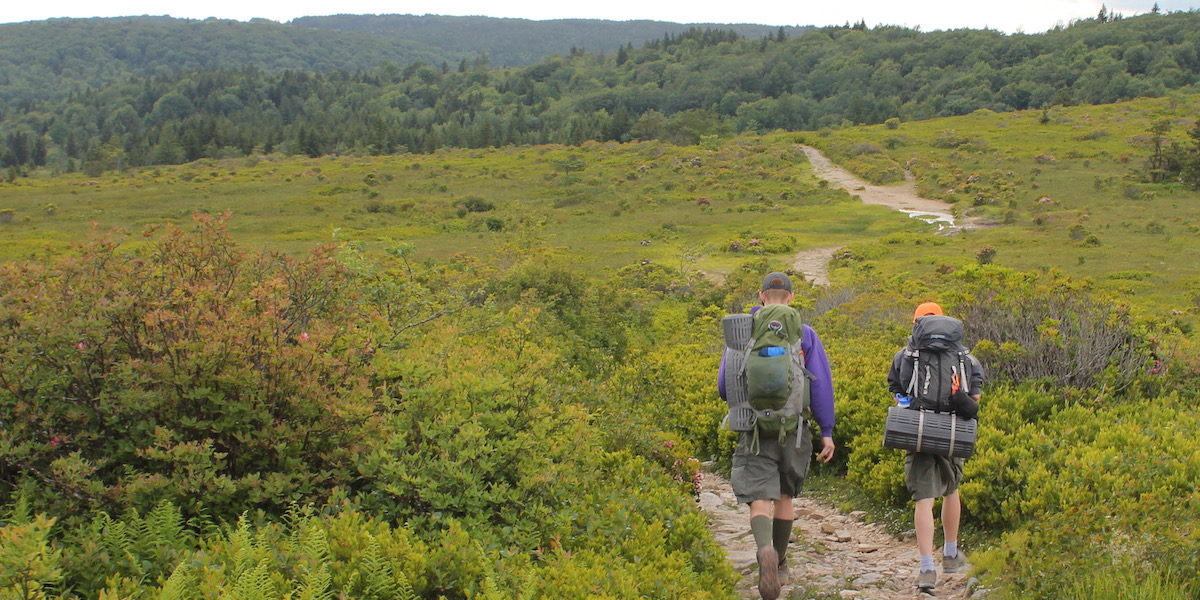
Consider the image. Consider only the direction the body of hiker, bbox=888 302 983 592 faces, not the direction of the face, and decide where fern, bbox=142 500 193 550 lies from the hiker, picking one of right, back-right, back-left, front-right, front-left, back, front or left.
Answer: back-left

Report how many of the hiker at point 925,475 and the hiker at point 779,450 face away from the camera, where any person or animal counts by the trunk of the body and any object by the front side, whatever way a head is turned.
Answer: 2

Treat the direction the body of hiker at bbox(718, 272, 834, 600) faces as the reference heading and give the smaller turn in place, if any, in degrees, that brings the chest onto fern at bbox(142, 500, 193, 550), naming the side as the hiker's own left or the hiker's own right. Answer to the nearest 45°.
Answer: approximately 135° to the hiker's own left

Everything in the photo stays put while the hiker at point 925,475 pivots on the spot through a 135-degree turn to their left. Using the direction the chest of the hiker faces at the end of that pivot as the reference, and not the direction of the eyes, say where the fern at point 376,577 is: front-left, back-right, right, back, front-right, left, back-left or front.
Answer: front

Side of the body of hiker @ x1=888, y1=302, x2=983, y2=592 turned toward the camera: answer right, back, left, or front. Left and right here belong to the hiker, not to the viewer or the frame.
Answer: back

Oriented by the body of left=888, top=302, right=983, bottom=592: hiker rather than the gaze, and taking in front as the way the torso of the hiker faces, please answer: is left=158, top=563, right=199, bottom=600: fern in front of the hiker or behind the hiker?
behind

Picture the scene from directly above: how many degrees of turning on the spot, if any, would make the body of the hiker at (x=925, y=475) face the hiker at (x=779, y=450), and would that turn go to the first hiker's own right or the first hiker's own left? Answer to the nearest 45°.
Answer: approximately 135° to the first hiker's own left

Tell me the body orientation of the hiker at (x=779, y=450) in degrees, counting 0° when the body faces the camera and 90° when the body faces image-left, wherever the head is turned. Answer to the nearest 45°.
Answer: approximately 180°

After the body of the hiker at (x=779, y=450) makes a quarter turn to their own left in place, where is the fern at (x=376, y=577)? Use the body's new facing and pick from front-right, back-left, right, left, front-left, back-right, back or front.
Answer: front-left
